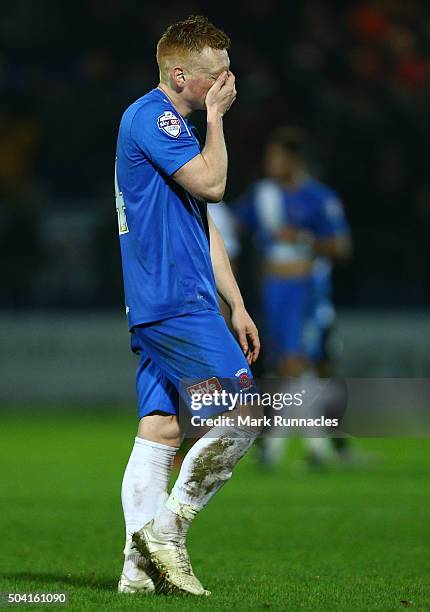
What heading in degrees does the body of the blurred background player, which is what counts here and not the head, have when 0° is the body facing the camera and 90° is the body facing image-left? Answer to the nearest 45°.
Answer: approximately 45°
